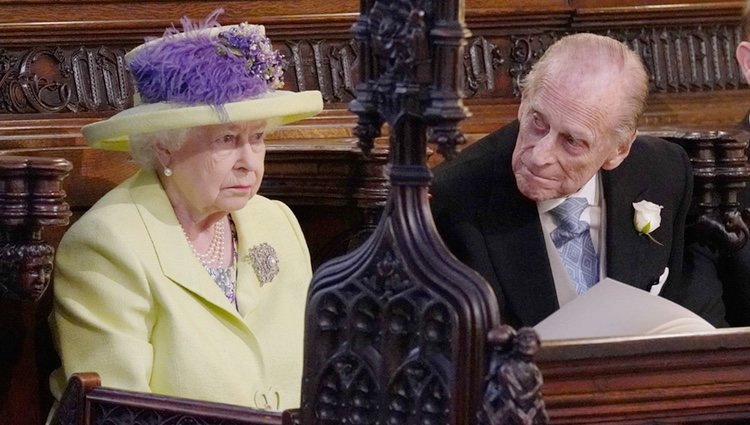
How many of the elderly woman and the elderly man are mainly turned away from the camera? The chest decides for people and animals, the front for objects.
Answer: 0

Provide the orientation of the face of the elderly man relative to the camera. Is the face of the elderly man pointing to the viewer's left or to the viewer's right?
to the viewer's left

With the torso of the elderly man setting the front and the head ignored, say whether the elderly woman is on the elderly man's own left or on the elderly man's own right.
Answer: on the elderly man's own right

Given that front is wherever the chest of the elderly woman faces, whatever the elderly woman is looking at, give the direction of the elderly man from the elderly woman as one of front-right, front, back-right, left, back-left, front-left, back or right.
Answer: front-left

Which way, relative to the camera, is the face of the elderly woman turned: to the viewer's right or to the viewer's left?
to the viewer's right

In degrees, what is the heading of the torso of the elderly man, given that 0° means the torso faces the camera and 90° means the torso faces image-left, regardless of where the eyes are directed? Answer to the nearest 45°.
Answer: approximately 0°

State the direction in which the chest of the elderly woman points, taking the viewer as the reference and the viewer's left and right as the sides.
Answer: facing the viewer and to the right of the viewer
